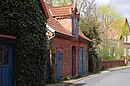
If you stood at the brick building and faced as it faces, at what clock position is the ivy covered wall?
The ivy covered wall is roughly at 2 o'clock from the brick building.

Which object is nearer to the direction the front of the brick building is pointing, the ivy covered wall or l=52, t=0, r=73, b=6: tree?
the ivy covered wall

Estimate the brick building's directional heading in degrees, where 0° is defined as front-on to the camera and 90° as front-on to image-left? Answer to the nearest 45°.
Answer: approximately 315°

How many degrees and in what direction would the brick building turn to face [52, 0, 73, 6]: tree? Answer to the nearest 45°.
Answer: approximately 135° to its left
